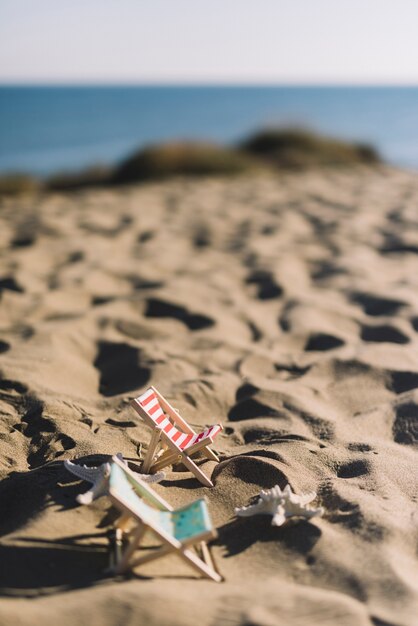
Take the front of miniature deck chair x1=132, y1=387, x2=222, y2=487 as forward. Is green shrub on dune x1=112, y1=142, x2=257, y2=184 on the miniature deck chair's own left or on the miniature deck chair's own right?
on the miniature deck chair's own left

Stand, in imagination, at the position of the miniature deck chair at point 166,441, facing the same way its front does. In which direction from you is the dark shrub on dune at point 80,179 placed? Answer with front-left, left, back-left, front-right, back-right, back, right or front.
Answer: back-left

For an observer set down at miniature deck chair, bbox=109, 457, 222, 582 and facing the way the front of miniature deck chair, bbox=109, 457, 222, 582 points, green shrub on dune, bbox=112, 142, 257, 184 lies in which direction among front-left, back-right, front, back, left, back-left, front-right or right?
left

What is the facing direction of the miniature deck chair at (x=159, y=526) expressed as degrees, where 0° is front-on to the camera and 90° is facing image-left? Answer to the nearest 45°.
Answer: approximately 270°

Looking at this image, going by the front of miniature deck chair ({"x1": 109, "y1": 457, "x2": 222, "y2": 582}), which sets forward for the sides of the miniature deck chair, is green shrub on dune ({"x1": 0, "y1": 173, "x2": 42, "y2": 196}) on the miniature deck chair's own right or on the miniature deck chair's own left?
on the miniature deck chair's own left

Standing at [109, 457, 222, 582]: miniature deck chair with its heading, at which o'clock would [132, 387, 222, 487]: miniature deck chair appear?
[132, 387, 222, 487]: miniature deck chair is roughly at 9 o'clock from [109, 457, 222, 582]: miniature deck chair.

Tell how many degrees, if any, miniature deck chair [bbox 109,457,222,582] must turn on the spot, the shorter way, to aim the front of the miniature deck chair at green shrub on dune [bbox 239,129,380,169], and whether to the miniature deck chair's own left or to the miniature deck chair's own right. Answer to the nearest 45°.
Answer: approximately 90° to the miniature deck chair's own left

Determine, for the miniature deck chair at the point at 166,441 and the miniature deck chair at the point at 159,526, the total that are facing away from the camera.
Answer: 0
